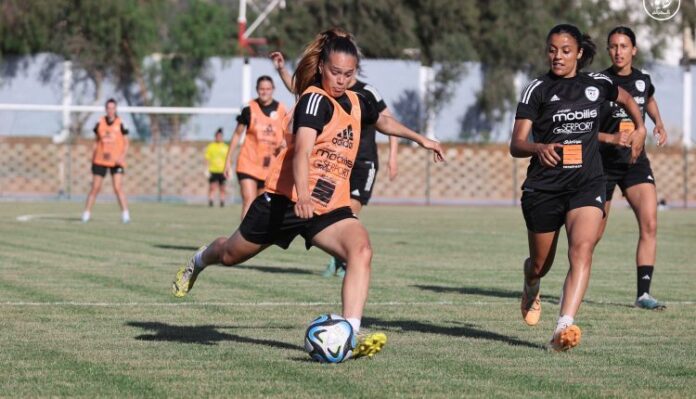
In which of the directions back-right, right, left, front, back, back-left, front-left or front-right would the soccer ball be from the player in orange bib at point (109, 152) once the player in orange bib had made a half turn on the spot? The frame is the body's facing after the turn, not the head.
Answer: back

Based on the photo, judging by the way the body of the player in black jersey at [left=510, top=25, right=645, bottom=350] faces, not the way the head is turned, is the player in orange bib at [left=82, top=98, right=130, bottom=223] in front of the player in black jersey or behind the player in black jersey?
behind

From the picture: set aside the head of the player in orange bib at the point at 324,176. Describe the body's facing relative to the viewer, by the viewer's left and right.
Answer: facing the viewer and to the right of the viewer

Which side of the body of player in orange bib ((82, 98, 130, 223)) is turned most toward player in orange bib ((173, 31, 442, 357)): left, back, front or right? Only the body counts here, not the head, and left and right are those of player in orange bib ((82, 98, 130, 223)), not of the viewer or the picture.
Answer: front

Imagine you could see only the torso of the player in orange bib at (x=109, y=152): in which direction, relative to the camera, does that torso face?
toward the camera

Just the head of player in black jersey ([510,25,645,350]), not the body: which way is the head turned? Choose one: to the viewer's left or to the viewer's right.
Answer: to the viewer's left

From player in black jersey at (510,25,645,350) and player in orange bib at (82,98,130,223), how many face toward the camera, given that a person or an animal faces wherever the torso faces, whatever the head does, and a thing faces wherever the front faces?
2

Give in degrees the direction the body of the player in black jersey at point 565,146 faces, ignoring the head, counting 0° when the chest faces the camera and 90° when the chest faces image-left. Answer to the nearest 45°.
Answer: approximately 0°

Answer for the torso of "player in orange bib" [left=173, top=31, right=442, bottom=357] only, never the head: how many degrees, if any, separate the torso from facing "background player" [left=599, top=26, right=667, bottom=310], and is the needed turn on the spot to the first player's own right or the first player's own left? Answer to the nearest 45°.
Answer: approximately 90° to the first player's own left

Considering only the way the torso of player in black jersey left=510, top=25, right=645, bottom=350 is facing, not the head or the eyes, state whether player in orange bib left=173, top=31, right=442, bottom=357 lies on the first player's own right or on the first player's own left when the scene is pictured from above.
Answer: on the first player's own right

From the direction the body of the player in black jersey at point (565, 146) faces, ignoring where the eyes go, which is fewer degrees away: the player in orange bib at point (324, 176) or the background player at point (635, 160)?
the player in orange bib
